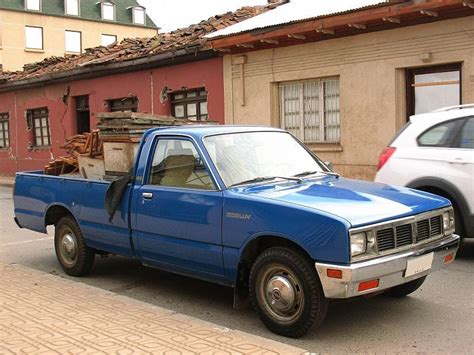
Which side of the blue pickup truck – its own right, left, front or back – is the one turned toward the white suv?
left

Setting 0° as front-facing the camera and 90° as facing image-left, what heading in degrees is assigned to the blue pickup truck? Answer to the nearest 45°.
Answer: approximately 315°
